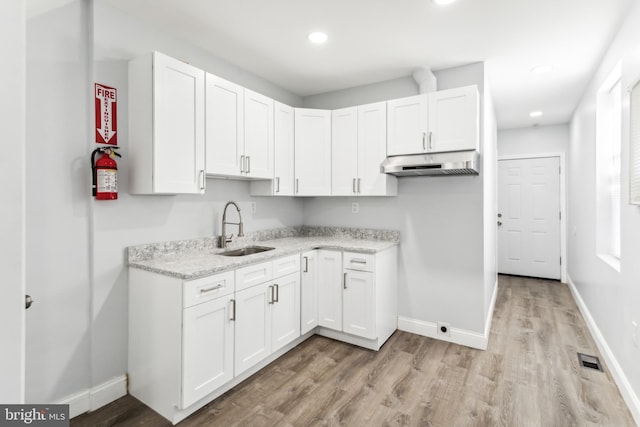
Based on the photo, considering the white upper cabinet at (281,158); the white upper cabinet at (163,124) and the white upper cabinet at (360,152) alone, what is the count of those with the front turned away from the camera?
0

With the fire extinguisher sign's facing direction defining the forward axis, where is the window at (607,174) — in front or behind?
in front

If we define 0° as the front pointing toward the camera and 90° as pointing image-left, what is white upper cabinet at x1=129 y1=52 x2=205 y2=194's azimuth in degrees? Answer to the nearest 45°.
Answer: approximately 315°

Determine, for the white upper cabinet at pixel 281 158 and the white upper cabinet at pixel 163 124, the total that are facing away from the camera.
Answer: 0

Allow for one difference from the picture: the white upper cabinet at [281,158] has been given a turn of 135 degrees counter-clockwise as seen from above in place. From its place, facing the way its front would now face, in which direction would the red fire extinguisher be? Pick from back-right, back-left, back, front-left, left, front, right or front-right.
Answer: back-left

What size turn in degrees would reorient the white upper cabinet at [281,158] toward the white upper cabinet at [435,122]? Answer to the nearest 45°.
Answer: approximately 45° to its left

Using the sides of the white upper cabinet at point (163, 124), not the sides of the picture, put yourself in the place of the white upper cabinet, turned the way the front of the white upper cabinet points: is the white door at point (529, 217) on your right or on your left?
on your left

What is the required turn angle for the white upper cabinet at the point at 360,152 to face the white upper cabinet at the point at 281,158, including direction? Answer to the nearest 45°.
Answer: approximately 45° to its right

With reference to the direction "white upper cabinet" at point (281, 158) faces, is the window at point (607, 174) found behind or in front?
in front

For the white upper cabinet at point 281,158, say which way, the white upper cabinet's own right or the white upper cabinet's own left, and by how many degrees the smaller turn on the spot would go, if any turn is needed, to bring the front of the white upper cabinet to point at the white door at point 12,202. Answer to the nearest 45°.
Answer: approximately 45° to the white upper cabinet's own right

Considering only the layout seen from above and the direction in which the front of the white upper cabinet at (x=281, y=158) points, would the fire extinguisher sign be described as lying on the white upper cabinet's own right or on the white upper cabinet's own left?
on the white upper cabinet's own right

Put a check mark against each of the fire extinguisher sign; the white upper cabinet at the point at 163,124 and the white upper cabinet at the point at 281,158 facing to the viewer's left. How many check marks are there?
0

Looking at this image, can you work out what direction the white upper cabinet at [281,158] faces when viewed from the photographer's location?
facing the viewer and to the right of the viewer
